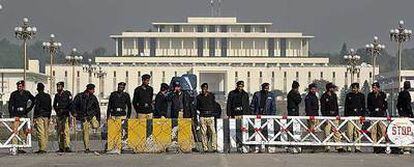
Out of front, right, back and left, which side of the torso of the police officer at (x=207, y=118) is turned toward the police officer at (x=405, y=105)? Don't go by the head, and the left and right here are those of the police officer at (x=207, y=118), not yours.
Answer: left

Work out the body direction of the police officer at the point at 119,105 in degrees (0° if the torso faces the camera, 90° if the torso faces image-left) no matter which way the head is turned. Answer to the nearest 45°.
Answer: approximately 0°

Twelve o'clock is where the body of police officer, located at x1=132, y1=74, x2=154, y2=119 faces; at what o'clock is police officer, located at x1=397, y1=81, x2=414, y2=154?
police officer, located at x1=397, y1=81, x2=414, y2=154 is roughly at 9 o'clock from police officer, located at x1=132, y1=74, x2=154, y2=119.

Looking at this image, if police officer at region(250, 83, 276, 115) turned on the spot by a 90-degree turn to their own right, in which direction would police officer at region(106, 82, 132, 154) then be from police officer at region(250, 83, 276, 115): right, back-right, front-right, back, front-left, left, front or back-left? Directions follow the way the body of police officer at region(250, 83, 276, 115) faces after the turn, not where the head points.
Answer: front

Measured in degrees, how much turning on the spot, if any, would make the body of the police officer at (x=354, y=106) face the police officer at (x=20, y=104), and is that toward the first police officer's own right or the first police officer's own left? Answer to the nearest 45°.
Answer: approximately 90° to the first police officer's own right

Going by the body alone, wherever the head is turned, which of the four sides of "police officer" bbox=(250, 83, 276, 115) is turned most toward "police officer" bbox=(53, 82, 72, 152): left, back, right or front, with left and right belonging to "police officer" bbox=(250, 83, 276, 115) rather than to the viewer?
right

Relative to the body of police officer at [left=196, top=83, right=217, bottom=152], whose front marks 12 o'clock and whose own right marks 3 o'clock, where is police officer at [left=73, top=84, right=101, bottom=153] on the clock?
police officer at [left=73, top=84, right=101, bottom=153] is roughly at 3 o'clock from police officer at [left=196, top=83, right=217, bottom=152].

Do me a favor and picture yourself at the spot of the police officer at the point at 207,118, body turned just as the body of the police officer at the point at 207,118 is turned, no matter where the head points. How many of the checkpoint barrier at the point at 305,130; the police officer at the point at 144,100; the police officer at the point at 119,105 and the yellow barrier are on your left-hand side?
1
